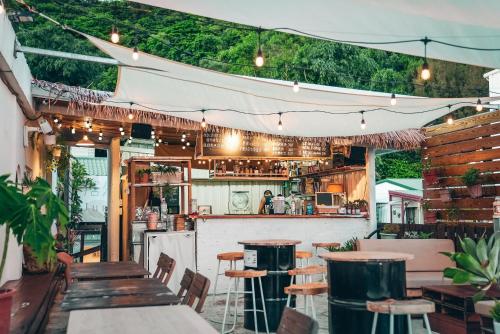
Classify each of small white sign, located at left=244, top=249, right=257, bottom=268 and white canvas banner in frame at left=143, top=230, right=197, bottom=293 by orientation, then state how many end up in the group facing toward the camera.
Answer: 2

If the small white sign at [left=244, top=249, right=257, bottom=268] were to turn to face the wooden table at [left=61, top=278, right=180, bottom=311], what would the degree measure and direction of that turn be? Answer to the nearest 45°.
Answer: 0° — it already faces it

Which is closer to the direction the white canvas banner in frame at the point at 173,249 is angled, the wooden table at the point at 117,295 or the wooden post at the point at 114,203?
the wooden table

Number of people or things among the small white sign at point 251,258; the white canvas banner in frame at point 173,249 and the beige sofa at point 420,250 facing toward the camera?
3

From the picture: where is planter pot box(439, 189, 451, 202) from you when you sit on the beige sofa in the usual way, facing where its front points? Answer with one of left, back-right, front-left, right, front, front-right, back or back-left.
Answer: back

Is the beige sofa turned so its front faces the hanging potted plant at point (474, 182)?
no

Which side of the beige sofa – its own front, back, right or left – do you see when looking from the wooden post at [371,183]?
back

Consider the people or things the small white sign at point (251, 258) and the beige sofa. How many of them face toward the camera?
2

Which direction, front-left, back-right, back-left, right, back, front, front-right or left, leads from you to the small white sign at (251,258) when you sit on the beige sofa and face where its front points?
front-right

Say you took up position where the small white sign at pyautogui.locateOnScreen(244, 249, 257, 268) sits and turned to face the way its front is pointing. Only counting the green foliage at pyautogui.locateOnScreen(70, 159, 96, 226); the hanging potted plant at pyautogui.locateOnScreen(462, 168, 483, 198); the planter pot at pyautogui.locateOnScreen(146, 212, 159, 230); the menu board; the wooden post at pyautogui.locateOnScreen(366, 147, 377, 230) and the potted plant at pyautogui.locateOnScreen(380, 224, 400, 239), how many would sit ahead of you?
0

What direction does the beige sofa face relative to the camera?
toward the camera

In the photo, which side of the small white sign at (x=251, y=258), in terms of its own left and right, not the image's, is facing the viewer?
front

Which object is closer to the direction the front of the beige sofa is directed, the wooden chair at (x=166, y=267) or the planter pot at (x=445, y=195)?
the wooden chair

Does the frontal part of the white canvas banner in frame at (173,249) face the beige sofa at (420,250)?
no

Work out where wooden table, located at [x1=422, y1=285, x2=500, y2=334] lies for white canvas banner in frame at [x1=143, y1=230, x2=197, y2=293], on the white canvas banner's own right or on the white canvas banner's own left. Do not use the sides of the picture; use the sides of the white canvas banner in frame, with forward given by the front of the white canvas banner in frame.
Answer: on the white canvas banner's own left

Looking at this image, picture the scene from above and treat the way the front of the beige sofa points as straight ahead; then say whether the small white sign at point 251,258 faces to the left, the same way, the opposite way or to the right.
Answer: the same way

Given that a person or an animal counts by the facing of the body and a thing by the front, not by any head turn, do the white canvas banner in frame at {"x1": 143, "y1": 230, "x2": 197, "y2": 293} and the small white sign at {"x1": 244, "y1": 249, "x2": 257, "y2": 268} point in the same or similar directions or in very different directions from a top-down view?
same or similar directions

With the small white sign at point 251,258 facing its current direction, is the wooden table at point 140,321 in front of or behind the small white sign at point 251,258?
in front

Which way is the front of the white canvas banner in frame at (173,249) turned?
toward the camera

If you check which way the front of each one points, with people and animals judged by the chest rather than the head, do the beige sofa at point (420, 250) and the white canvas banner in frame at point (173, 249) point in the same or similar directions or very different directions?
same or similar directions

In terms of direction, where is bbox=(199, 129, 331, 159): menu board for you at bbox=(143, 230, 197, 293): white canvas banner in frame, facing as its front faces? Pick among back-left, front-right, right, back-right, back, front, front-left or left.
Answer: back-left
